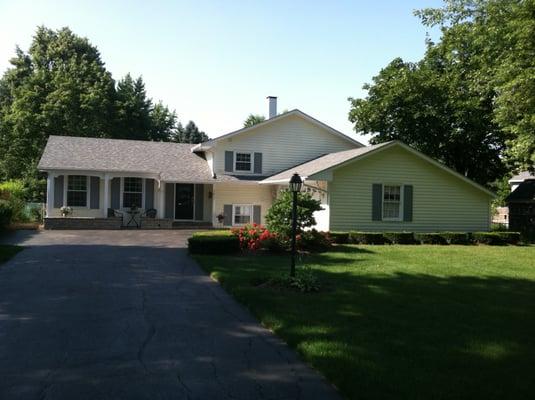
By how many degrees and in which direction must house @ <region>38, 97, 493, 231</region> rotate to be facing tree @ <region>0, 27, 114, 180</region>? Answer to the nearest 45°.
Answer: approximately 135° to its right

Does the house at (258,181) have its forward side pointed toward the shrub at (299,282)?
yes

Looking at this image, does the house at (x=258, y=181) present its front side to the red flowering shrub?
yes

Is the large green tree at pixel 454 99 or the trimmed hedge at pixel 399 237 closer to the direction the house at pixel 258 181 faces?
the trimmed hedge

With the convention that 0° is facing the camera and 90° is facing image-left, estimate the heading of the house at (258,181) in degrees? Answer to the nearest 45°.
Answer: approximately 0°

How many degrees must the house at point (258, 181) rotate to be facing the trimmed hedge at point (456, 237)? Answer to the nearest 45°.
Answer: approximately 45° to its left

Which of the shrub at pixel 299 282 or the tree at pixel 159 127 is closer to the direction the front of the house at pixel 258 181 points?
the shrub

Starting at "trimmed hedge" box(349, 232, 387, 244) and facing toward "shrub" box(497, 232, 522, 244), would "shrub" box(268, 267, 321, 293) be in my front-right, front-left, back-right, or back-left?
back-right

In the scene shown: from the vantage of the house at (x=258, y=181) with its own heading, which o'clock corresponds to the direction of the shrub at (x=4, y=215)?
The shrub is roughly at 2 o'clock from the house.

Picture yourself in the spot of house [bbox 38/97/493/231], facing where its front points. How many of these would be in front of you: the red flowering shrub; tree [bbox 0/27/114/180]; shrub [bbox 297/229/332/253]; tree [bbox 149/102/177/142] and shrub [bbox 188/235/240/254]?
3

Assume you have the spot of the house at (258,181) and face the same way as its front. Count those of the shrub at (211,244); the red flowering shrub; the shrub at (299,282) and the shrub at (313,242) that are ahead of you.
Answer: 4

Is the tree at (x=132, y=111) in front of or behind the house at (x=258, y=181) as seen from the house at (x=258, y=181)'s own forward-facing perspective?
behind

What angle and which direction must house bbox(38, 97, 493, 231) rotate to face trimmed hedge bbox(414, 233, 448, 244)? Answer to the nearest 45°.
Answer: approximately 45° to its left
